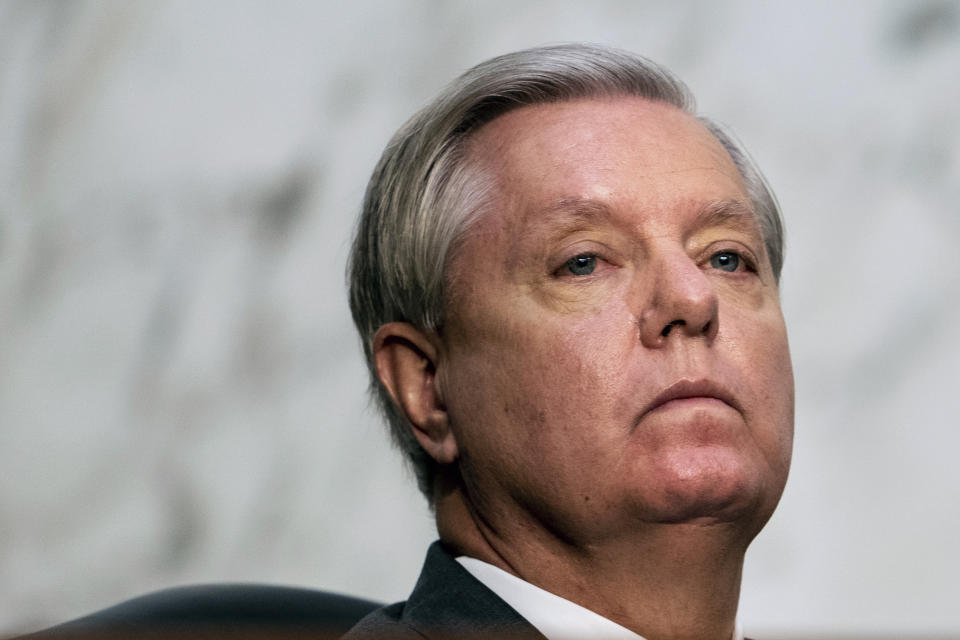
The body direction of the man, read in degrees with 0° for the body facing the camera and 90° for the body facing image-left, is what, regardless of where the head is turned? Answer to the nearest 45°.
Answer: approximately 315°
